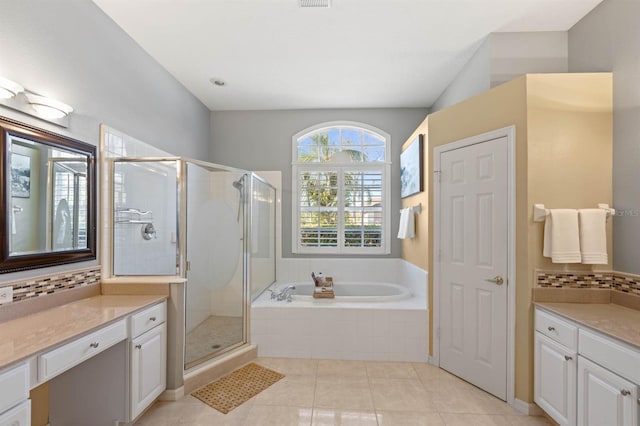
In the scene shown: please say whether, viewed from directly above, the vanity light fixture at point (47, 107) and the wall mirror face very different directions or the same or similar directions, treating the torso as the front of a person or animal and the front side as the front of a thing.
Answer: same or similar directions

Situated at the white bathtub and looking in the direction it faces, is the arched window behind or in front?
behind

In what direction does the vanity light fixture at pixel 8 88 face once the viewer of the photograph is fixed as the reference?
facing the viewer and to the right of the viewer

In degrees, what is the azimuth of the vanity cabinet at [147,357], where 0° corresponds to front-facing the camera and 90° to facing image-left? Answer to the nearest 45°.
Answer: approximately 315°

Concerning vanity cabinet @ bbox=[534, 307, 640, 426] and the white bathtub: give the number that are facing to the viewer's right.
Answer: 0

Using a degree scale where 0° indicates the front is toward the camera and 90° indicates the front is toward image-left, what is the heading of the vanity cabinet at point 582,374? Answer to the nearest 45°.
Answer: approximately 45°

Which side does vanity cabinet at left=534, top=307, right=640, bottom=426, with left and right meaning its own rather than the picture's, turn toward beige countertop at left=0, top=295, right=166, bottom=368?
front

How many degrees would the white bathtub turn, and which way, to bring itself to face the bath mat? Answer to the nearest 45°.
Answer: approximately 45° to its right

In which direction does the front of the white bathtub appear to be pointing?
toward the camera
